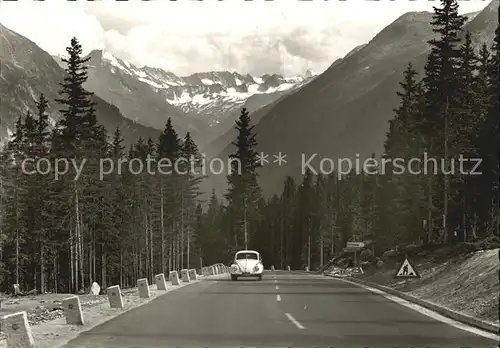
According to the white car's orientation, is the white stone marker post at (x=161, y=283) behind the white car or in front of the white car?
in front

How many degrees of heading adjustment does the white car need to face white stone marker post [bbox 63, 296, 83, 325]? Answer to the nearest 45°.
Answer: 0° — it already faces it

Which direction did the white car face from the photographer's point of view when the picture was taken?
facing the viewer

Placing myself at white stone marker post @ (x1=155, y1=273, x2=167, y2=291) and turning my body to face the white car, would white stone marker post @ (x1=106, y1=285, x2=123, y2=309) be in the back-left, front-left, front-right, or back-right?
back-right

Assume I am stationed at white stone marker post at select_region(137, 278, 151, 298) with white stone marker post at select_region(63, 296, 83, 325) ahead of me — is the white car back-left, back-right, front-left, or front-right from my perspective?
back-left

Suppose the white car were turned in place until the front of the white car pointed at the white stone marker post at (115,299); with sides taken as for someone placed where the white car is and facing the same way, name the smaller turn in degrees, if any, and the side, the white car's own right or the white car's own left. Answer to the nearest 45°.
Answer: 0° — it already faces it

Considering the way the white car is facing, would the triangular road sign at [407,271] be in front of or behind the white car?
in front

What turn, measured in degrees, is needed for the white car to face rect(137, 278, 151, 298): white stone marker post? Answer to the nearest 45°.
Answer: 0° — it already faces it
